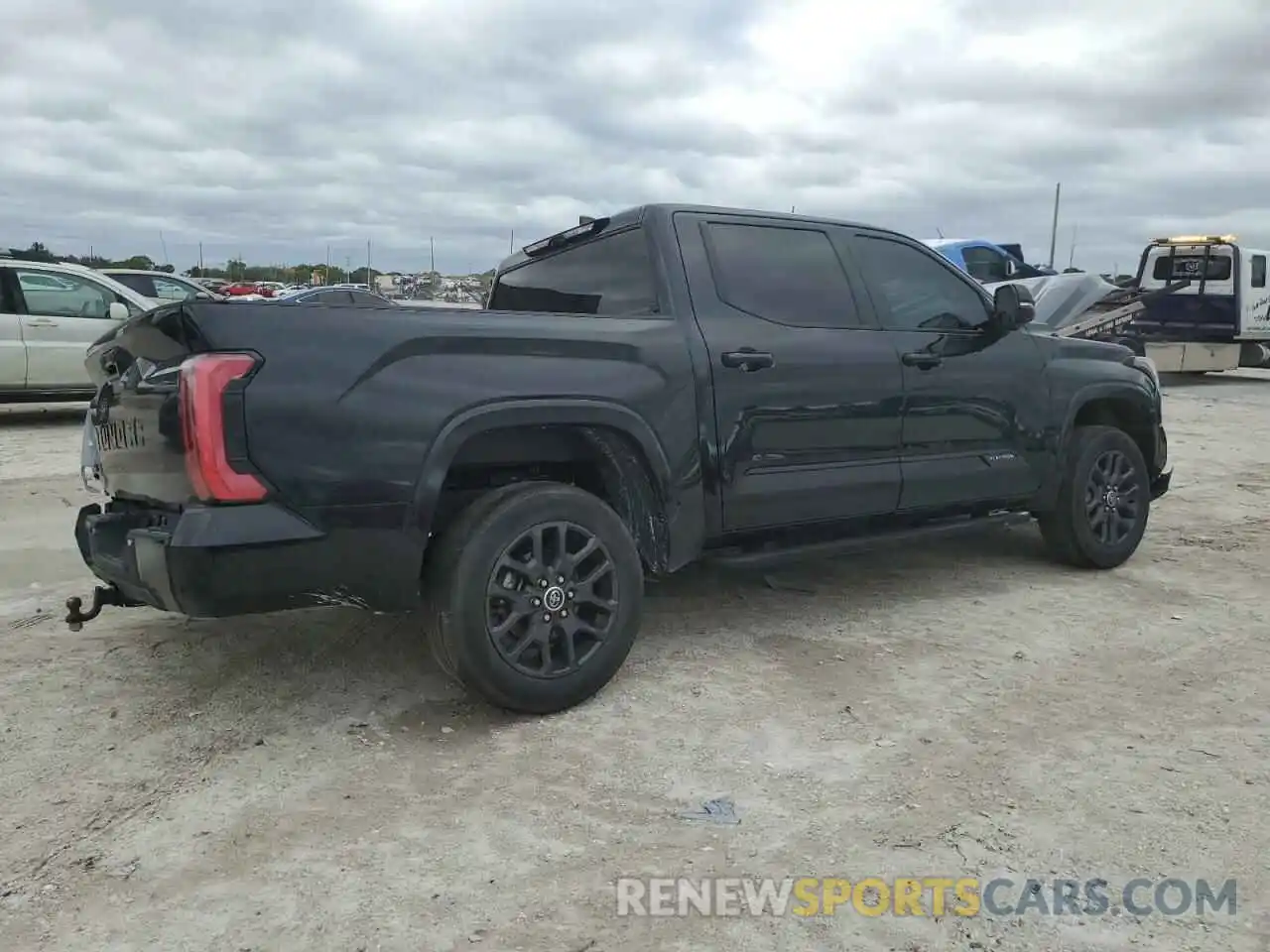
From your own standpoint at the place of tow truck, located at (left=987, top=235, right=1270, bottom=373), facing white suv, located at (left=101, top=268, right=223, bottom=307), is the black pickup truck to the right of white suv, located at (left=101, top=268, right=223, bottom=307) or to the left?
left

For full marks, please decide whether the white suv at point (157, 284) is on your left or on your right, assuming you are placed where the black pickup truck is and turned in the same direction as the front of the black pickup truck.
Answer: on your left

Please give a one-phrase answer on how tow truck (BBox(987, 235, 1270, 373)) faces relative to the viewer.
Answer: facing away from the viewer and to the right of the viewer

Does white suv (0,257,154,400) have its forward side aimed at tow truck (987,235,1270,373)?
yes

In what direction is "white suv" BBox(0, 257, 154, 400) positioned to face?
to the viewer's right

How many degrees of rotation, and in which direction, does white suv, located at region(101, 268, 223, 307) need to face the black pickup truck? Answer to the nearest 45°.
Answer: approximately 90° to its right

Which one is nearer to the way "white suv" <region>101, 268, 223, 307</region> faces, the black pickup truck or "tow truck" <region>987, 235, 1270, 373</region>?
the tow truck

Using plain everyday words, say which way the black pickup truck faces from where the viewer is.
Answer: facing away from the viewer and to the right of the viewer

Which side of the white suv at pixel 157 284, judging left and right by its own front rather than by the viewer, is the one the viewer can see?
right
